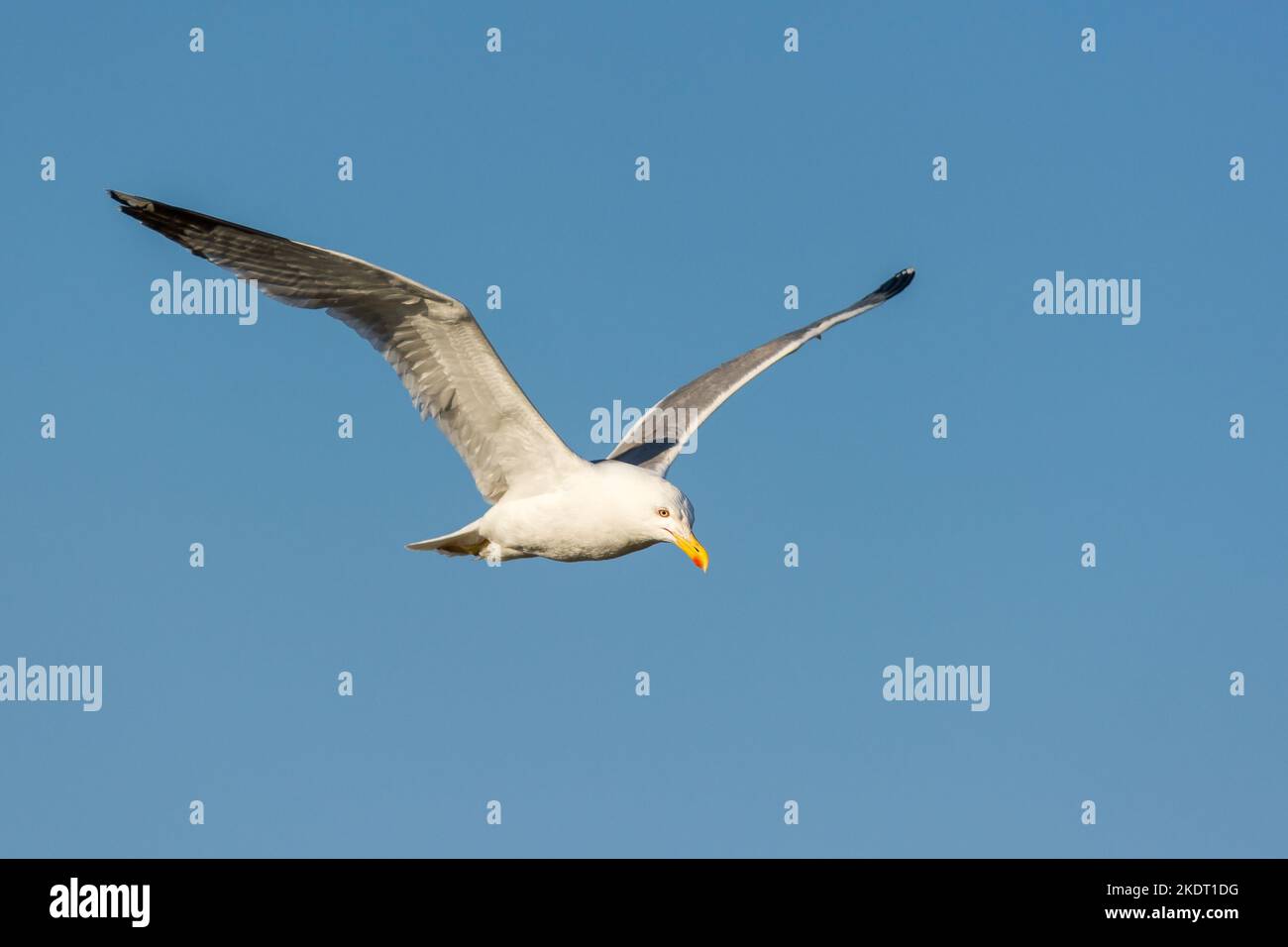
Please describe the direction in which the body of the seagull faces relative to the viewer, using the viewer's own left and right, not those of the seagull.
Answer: facing the viewer and to the right of the viewer
